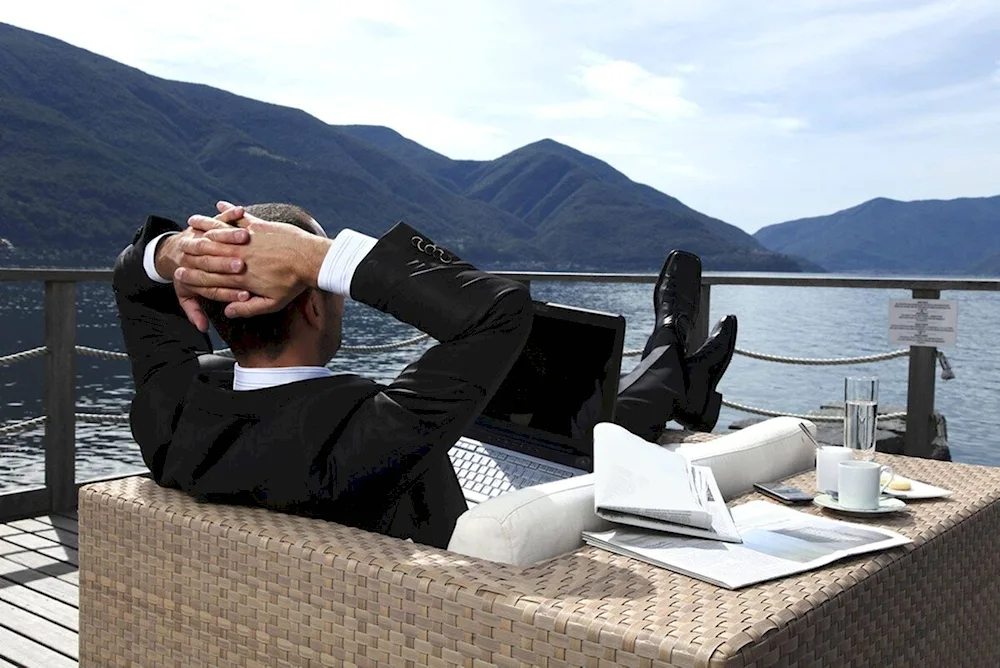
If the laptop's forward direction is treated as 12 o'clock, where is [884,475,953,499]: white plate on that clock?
The white plate is roughly at 9 o'clock from the laptop.

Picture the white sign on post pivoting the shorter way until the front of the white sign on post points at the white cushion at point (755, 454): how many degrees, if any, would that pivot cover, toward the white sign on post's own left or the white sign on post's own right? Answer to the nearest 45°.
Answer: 0° — it already faces it

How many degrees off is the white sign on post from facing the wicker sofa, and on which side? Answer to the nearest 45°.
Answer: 0° — it already faces it

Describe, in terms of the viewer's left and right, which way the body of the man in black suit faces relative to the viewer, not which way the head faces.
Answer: facing away from the viewer and to the right of the viewer

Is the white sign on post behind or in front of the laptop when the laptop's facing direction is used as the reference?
behind

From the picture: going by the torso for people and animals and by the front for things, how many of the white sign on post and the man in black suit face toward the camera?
1

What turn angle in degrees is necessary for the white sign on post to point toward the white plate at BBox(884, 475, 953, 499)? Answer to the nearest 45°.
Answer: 0° — it already faces it

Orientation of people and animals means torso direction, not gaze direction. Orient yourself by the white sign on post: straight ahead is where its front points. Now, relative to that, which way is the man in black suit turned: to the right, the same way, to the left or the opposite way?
the opposite way

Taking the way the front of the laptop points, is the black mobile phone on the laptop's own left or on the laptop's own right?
on the laptop's own left

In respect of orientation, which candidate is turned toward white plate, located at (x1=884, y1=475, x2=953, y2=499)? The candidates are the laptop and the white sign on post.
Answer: the white sign on post

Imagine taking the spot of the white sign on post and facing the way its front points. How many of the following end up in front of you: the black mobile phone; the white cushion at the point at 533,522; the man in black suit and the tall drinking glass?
4

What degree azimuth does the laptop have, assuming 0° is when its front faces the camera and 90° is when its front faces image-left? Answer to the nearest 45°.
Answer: approximately 45°
